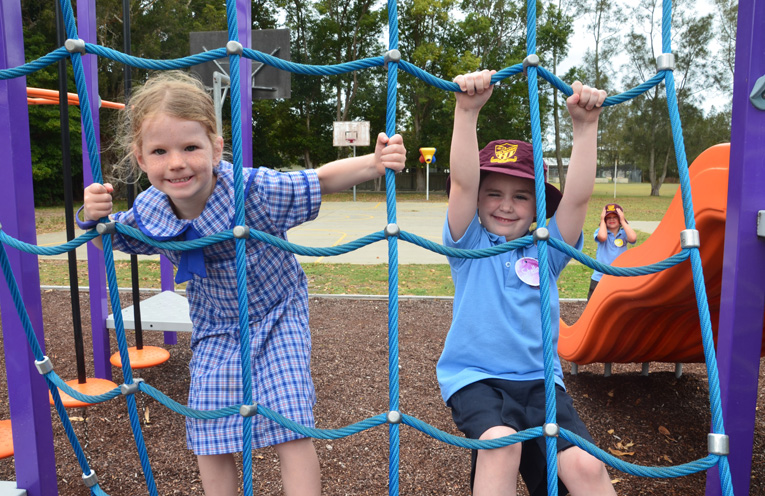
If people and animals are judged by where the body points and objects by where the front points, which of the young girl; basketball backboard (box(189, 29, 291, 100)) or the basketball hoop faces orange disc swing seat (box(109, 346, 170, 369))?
the basketball hoop

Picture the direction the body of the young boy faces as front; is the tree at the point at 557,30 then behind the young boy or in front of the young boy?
behind

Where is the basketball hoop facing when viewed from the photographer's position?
facing the viewer

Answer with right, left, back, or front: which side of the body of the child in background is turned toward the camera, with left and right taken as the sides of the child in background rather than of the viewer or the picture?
front

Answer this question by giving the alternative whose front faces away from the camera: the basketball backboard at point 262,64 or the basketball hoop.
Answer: the basketball backboard

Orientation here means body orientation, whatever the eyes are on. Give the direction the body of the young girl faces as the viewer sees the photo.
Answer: toward the camera

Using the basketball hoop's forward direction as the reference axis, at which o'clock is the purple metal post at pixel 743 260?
The purple metal post is roughly at 12 o'clock from the basketball hoop.

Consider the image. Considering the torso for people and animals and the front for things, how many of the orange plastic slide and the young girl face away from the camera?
0

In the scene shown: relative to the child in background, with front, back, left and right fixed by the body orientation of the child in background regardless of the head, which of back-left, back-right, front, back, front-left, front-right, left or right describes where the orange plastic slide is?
front

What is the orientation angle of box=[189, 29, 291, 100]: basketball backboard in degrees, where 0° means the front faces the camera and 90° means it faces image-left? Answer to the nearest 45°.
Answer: approximately 180°

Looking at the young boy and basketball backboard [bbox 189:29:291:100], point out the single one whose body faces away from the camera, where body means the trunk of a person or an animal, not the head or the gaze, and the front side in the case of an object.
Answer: the basketball backboard

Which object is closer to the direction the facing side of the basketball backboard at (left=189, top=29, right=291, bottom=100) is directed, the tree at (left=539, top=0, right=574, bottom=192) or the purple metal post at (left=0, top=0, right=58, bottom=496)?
the tree
